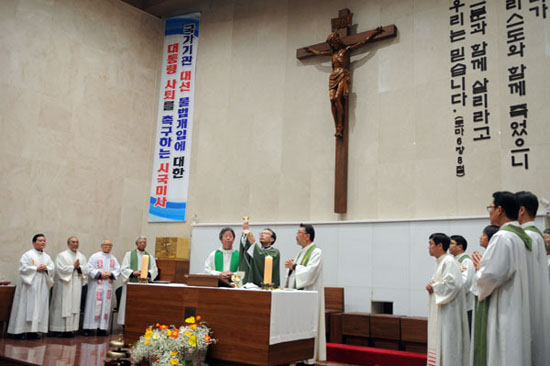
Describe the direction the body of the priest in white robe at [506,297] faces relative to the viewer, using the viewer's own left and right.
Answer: facing to the left of the viewer

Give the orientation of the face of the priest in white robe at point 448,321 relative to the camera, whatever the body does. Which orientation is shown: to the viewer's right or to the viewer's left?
to the viewer's left

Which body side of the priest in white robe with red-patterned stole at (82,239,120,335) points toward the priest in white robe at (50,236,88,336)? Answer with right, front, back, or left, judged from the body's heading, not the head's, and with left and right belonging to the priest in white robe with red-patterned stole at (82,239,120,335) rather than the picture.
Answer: right

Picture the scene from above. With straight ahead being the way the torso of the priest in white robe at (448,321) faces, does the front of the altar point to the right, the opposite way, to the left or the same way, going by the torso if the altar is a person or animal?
to the left

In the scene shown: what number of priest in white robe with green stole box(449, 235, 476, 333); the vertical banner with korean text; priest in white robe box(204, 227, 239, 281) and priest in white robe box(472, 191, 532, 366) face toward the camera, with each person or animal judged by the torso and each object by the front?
2

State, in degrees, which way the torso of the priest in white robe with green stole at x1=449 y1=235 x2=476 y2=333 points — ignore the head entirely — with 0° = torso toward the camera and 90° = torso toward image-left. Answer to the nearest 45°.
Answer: approximately 90°

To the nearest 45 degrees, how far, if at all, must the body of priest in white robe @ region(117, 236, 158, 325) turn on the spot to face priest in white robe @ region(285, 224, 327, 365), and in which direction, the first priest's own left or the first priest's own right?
approximately 45° to the first priest's own left

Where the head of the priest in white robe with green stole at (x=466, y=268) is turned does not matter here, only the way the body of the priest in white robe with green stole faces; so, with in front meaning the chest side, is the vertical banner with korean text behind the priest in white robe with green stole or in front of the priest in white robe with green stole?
in front

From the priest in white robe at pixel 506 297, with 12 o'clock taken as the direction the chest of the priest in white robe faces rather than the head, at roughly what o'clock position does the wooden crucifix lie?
The wooden crucifix is roughly at 2 o'clock from the priest in white robe.

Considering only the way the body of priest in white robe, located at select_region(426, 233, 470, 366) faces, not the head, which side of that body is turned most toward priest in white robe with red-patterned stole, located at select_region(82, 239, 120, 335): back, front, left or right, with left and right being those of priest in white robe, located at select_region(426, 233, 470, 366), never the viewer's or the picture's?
front

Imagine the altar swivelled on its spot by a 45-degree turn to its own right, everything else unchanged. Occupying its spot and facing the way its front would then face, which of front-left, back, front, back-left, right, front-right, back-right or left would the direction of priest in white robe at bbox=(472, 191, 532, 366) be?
back-left

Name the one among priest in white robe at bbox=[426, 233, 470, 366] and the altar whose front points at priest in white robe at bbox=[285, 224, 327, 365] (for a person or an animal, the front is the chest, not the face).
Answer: priest in white robe at bbox=[426, 233, 470, 366]
